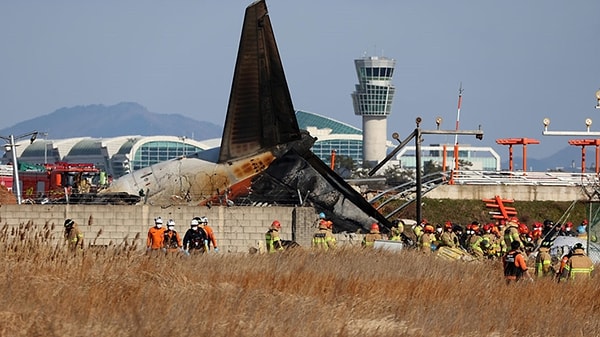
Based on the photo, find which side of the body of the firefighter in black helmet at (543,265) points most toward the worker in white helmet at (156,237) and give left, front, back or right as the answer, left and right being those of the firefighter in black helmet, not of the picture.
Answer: left

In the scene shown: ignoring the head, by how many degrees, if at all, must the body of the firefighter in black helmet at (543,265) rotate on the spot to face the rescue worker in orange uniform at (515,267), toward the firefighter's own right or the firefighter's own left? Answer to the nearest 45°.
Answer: approximately 135° to the firefighter's own left

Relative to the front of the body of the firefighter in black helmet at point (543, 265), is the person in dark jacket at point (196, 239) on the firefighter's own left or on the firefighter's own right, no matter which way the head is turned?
on the firefighter's own left

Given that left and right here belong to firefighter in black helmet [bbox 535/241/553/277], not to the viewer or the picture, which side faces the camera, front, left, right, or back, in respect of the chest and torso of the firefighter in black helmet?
back
